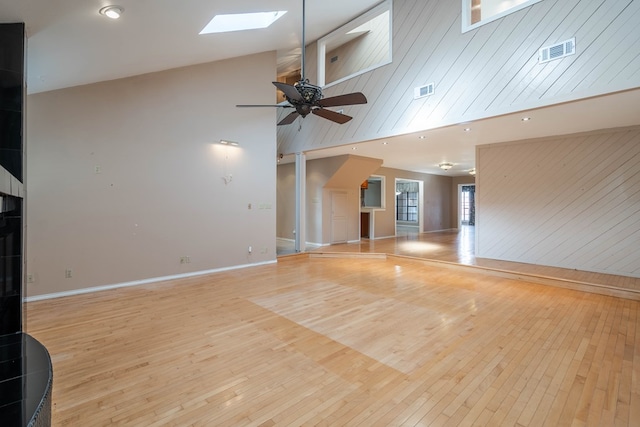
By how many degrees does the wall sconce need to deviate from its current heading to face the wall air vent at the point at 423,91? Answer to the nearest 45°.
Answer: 0° — it already faces it

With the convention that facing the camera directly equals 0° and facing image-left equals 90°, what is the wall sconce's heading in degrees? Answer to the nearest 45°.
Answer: approximately 315°

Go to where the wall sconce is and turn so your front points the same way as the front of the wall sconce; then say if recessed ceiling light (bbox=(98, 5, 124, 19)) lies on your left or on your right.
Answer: on your right

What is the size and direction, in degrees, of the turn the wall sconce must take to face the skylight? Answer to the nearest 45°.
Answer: approximately 45° to its right

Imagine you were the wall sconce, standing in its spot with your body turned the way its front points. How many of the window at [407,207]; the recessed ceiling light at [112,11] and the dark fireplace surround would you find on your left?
1

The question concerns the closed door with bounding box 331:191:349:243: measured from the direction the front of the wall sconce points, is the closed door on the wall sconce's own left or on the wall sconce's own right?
on the wall sconce's own left

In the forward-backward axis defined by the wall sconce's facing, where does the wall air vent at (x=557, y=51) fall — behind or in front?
in front

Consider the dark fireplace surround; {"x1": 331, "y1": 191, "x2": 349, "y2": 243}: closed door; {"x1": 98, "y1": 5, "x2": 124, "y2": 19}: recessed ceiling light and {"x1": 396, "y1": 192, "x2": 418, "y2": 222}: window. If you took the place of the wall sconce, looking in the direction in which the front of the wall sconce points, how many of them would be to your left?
2

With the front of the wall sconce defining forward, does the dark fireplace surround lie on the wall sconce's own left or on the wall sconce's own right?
on the wall sconce's own right

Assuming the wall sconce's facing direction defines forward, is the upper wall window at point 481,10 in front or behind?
in front

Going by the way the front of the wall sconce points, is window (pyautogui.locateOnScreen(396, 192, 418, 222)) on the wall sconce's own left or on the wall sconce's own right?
on the wall sconce's own left

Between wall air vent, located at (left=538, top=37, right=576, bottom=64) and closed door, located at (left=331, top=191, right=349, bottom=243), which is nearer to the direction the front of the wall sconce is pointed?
the wall air vent

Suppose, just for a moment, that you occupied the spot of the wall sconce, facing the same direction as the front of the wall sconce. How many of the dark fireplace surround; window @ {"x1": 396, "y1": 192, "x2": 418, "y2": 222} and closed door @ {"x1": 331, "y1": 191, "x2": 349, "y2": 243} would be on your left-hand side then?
2
